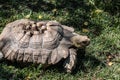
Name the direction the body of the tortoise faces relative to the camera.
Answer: to the viewer's right
